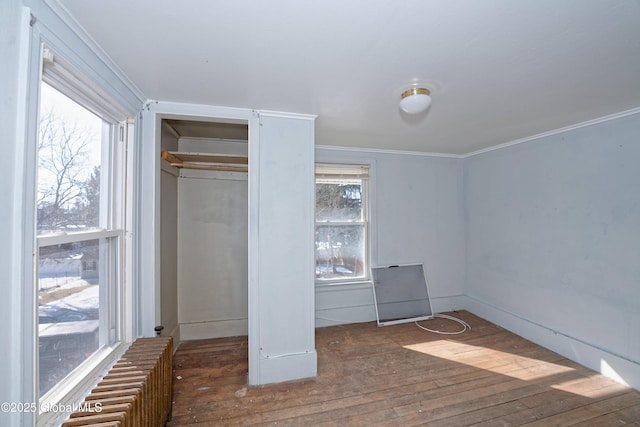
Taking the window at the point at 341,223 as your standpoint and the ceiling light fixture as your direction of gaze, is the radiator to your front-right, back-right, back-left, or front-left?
front-right

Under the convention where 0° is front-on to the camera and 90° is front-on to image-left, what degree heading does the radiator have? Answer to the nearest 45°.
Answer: approximately 270°

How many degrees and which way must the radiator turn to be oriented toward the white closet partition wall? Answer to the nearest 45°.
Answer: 0° — it already faces it

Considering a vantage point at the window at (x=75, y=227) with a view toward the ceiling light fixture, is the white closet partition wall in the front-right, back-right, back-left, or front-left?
front-left

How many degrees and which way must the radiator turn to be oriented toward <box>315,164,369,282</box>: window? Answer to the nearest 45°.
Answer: approximately 45° to its left
